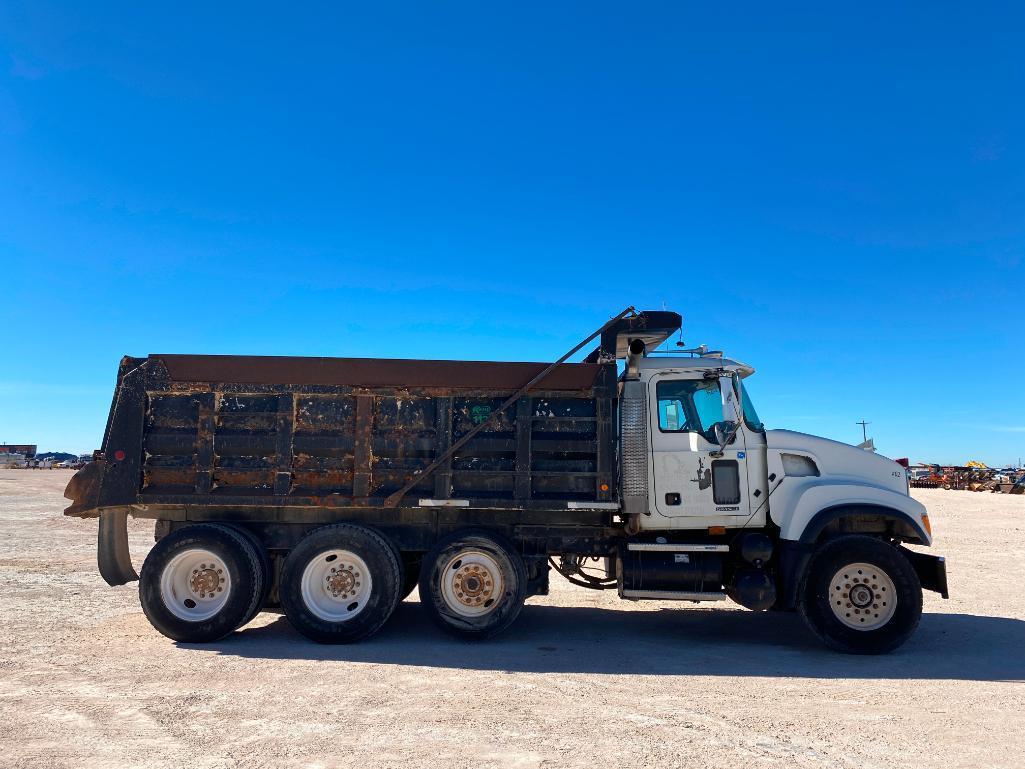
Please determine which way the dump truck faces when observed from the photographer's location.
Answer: facing to the right of the viewer
